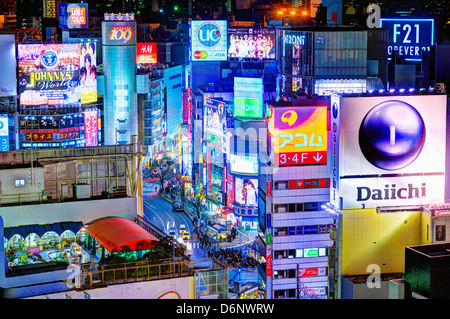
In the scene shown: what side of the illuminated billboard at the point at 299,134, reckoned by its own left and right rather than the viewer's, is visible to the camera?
front

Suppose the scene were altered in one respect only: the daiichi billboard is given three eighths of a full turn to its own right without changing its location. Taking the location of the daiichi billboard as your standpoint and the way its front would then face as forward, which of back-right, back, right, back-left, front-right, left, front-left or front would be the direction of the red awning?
left

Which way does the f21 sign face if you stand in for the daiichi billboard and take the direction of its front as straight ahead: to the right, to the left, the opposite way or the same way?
the same way

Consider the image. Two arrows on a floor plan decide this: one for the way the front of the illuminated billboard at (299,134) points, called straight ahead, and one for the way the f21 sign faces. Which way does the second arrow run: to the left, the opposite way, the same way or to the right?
the same way

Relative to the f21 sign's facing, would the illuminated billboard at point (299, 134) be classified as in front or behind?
in front

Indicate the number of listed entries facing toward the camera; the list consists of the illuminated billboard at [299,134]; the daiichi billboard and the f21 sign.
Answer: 3

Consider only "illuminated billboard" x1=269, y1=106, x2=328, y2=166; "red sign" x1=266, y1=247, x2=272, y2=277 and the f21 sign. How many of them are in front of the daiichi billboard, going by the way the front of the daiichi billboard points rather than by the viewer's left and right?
0

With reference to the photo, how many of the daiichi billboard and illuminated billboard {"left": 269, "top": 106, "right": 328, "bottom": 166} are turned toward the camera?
2

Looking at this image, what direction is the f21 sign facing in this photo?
toward the camera

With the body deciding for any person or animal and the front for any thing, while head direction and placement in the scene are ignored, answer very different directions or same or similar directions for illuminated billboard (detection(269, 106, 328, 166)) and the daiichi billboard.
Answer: same or similar directions

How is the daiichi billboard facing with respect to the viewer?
toward the camera

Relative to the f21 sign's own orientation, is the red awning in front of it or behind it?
in front

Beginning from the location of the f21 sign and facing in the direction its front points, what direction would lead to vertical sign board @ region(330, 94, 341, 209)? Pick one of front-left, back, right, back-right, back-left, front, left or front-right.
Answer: front

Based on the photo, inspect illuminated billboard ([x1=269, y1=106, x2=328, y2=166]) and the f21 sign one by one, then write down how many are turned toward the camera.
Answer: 2
